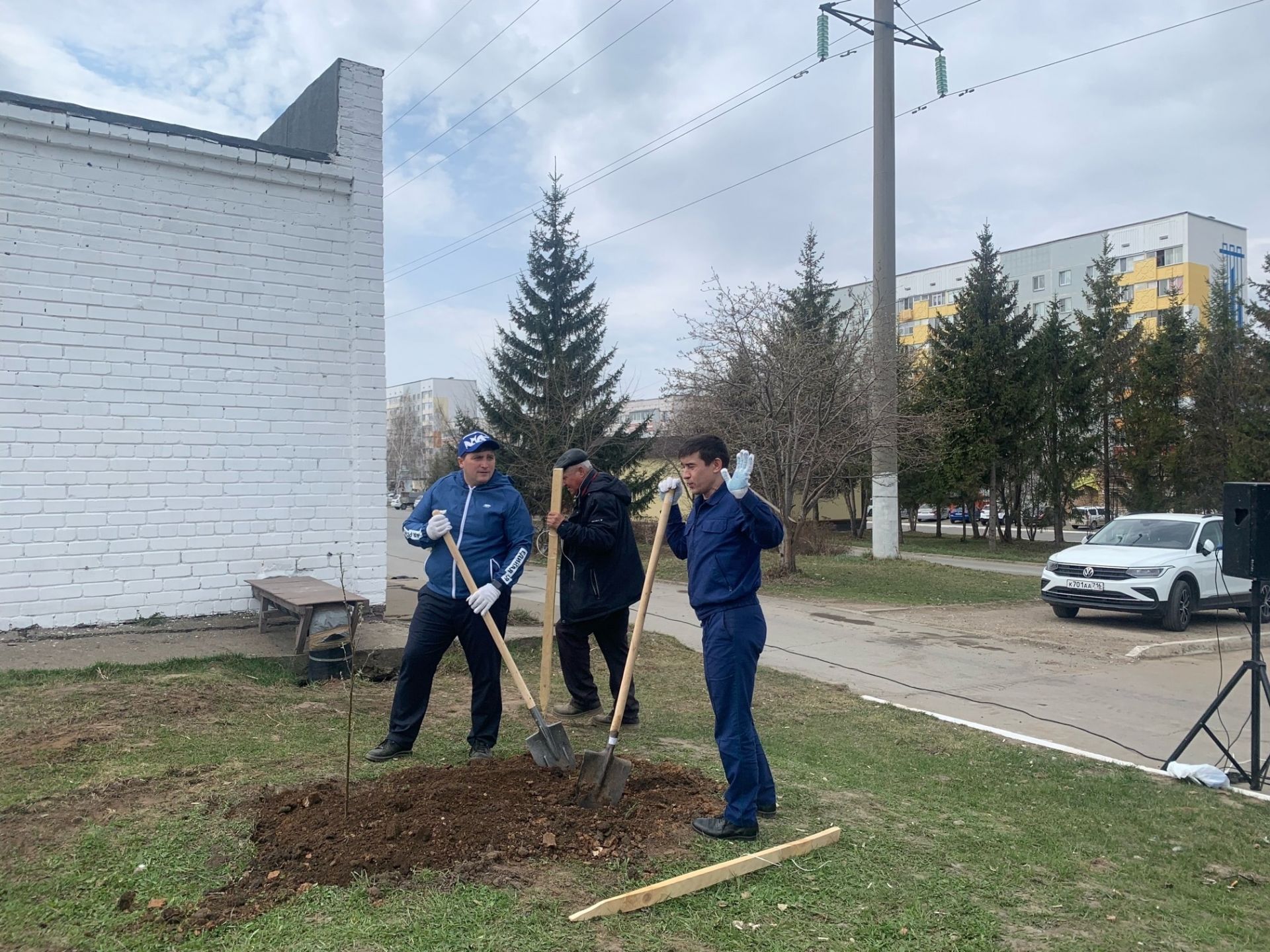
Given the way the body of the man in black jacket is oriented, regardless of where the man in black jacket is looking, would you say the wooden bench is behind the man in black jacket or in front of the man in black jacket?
in front

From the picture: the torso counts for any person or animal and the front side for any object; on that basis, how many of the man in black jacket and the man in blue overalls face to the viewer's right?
0

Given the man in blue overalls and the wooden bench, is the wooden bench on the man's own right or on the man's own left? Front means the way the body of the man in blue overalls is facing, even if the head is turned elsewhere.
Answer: on the man's own right

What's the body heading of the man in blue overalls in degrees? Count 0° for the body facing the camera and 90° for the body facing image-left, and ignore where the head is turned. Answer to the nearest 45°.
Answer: approximately 45°

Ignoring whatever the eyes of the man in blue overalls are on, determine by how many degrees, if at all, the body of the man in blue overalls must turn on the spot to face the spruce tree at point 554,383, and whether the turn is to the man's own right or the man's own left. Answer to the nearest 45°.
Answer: approximately 135° to the man's own right

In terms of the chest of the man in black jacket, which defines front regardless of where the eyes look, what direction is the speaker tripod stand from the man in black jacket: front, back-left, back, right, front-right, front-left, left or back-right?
back

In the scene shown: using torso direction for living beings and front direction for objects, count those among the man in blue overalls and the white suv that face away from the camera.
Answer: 0

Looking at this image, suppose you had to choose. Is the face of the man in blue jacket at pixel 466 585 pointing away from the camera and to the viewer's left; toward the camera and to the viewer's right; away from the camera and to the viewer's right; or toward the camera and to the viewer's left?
toward the camera and to the viewer's right

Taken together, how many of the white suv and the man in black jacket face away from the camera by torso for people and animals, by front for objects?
0

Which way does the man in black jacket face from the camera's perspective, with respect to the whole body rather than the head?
to the viewer's left
